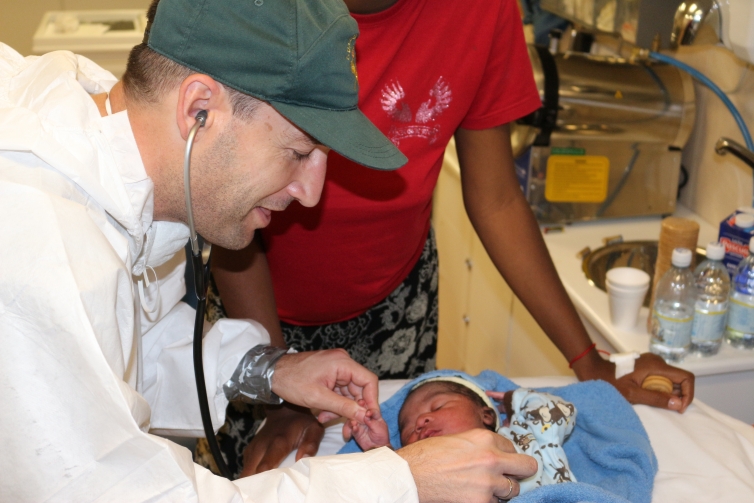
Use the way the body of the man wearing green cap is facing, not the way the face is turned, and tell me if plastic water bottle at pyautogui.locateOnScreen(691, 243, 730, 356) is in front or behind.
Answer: in front

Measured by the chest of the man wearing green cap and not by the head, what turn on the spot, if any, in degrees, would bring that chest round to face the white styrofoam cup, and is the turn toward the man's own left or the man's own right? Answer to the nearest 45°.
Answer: approximately 45° to the man's own left

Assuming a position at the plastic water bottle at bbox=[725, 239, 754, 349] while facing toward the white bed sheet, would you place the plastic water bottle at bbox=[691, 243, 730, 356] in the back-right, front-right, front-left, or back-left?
front-right

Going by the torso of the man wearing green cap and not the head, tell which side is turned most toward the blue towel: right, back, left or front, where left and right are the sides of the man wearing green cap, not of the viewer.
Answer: front

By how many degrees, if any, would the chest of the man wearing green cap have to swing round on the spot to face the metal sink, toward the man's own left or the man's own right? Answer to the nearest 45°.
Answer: approximately 45° to the man's own left

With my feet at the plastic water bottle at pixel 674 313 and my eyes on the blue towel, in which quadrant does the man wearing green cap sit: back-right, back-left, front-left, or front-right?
front-right

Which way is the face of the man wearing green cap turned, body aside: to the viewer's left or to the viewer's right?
to the viewer's right

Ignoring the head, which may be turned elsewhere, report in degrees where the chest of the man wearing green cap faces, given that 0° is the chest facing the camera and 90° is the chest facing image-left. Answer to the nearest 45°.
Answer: approximately 270°

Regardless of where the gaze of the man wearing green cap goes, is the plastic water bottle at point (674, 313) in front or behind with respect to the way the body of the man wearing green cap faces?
in front
